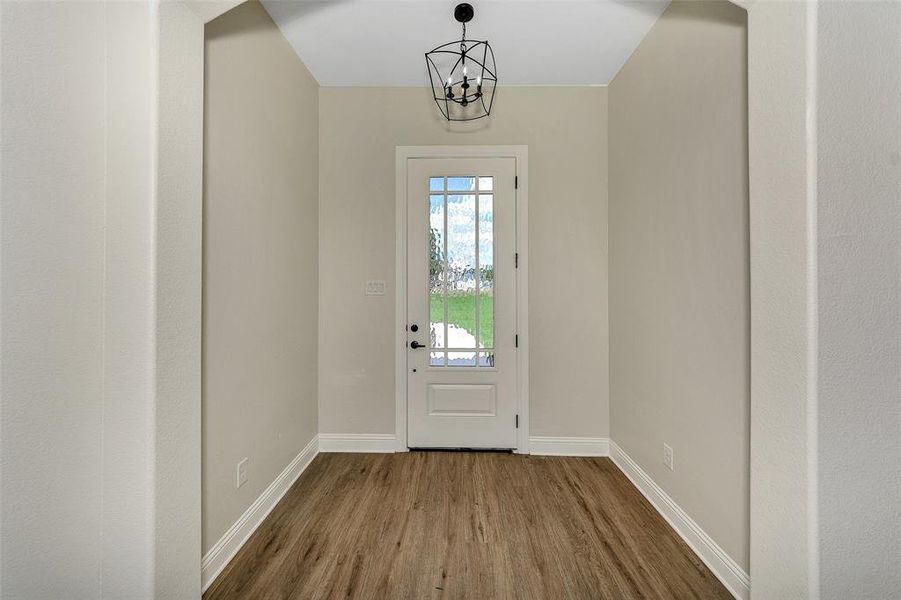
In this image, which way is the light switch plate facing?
toward the camera
